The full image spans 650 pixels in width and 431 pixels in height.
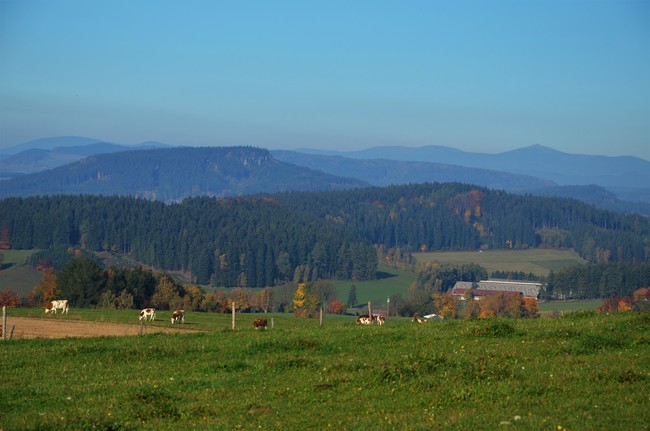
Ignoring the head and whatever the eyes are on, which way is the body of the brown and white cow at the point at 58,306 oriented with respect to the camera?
to the viewer's left
